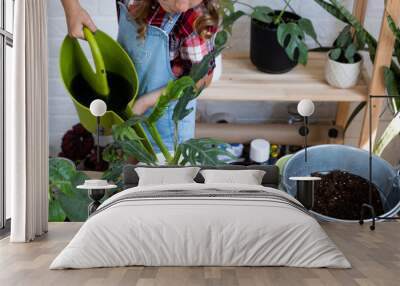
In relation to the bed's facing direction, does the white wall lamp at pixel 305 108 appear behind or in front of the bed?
behind

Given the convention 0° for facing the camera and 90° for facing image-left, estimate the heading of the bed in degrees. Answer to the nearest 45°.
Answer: approximately 0°

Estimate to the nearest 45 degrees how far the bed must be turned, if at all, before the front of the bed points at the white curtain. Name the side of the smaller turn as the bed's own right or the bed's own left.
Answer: approximately 135° to the bed's own right

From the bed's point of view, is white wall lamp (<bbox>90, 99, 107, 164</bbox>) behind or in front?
behind
